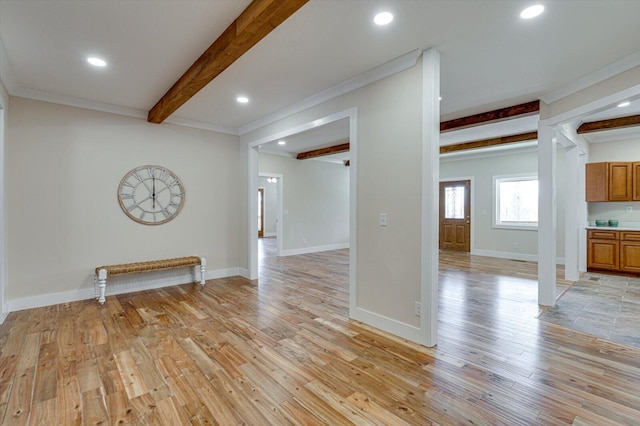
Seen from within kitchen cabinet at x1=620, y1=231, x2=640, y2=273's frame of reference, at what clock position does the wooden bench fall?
The wooden bench is roughly at 1 o'clock from the kitchen cabinet.

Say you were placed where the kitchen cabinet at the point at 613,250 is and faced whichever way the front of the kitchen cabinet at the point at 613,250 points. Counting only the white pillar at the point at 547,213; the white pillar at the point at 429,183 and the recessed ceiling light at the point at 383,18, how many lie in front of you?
3

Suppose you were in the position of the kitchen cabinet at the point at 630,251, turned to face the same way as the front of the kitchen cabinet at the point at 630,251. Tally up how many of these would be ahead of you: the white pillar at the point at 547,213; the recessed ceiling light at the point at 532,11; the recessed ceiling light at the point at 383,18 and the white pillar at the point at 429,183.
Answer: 4

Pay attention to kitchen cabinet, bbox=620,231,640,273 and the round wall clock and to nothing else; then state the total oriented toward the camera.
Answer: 2

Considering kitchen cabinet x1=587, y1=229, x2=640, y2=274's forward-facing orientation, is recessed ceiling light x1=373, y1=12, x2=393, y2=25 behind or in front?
in front

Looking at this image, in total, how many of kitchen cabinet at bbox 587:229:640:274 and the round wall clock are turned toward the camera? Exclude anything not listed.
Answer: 2

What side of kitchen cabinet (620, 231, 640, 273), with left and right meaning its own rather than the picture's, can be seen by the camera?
front
